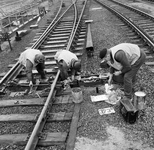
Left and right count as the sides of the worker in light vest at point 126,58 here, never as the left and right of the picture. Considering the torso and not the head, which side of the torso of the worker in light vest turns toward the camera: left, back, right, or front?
left

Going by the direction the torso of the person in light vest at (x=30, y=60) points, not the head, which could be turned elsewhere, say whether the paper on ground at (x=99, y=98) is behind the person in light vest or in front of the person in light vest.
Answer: in front

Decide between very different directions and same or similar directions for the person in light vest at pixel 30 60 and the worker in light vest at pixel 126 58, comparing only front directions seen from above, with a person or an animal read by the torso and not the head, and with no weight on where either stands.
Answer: very different directions

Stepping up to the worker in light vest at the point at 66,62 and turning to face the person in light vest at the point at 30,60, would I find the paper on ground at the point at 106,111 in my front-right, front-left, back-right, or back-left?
back-left

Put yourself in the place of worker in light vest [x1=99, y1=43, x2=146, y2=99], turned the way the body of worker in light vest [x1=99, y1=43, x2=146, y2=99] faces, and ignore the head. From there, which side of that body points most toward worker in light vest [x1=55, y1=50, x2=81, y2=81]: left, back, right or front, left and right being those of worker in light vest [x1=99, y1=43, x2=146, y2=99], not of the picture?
front

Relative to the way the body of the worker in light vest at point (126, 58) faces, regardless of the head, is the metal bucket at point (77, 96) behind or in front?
in front

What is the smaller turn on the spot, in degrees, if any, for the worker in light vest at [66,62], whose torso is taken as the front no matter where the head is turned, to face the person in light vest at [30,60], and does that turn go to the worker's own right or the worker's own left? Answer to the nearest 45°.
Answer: approximately 135° to the worker's own right
